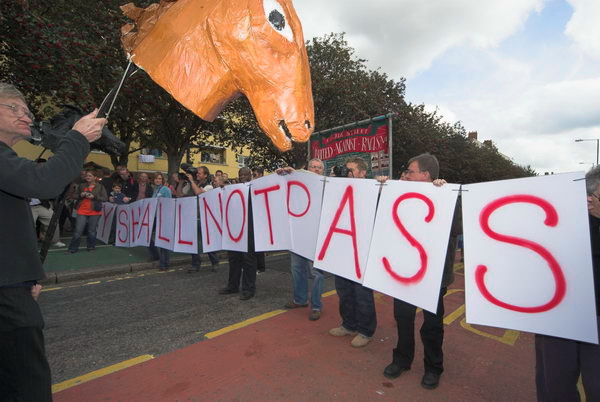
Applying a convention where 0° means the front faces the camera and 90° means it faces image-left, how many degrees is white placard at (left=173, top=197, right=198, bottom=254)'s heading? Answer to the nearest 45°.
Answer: approximately 45°

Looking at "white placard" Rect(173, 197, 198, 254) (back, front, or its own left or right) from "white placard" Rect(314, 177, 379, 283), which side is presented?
left

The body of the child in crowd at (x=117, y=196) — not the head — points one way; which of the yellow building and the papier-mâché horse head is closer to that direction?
the papier-mâché horse head

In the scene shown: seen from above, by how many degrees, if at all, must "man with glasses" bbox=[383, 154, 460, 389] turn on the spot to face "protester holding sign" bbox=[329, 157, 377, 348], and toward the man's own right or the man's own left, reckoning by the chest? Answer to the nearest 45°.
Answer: approximately 90° to the man's own right

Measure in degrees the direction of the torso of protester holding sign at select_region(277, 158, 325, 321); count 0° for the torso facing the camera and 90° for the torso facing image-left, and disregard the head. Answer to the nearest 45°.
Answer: approximately 45°

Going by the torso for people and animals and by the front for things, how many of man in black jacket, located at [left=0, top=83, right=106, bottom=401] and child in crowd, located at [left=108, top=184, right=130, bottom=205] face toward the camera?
1

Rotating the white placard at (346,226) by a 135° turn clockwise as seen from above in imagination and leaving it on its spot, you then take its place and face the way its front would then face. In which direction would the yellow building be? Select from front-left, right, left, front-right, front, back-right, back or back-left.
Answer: front-left

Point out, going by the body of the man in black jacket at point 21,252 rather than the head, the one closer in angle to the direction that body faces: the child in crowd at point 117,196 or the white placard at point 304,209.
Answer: the white placard

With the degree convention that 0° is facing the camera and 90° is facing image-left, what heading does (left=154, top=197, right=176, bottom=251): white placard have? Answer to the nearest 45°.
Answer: approximately 45°

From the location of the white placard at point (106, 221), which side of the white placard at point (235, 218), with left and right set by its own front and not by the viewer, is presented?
right

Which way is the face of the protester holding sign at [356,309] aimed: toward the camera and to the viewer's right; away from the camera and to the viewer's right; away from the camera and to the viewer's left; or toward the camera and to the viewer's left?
toward the camera and to the viewer's left

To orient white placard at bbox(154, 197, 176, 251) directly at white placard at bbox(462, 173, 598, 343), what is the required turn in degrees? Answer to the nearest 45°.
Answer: approximately 45° to its left

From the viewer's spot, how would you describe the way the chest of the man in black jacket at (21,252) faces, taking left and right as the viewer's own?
facing to the right of the viewer

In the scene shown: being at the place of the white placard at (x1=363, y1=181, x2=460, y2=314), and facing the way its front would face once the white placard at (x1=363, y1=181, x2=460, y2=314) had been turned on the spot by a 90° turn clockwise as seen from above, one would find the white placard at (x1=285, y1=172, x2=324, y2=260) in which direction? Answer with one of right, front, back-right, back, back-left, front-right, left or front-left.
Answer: front

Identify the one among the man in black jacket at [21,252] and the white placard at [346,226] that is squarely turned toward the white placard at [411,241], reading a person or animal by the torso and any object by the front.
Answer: the man in black jacket
